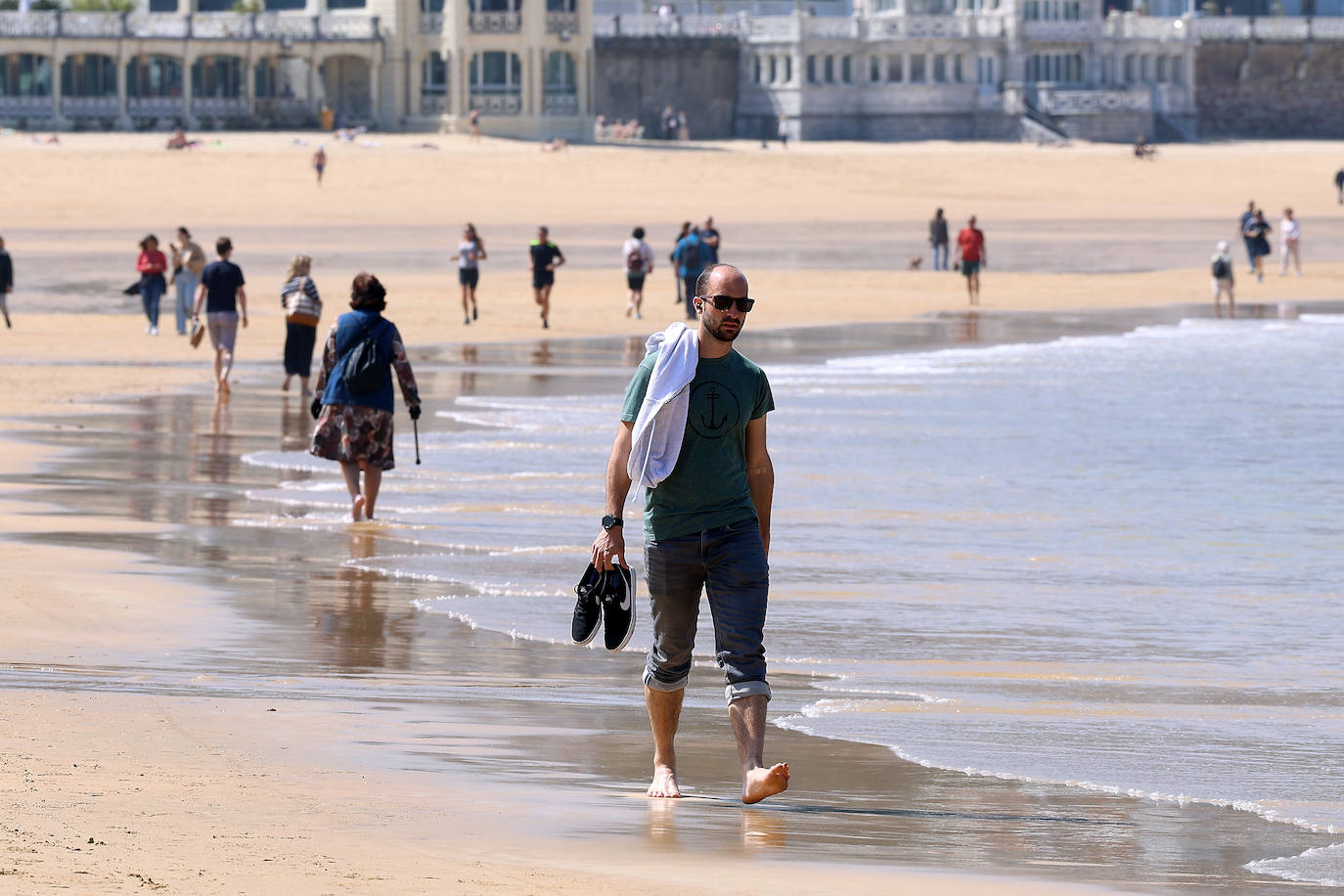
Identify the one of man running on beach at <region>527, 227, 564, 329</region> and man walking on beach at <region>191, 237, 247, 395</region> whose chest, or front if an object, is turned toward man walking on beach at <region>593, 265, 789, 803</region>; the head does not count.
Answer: man running on beach at <region>527, 227, 564, 329</region>

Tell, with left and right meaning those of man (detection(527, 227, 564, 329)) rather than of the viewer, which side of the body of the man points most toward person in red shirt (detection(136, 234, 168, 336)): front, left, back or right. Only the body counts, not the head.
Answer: right

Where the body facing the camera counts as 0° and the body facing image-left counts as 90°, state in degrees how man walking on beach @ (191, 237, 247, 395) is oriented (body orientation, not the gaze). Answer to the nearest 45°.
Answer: approximately 180°

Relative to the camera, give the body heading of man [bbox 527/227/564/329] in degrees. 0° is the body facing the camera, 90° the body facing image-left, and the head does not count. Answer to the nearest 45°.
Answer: approximately 0°

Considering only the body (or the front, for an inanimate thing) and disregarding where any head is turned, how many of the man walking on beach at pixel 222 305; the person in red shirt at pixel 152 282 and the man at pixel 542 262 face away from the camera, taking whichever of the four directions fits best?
1

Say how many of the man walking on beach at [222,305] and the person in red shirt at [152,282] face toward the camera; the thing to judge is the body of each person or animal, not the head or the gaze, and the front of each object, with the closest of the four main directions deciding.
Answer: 1

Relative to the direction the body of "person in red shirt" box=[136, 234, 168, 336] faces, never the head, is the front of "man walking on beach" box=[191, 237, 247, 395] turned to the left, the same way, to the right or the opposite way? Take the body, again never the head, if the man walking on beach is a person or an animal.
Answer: the opposite way
